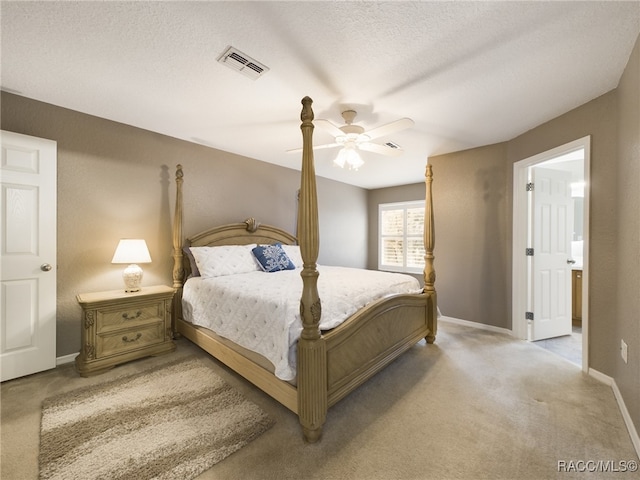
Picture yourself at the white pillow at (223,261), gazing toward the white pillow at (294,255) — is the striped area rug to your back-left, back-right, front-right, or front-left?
back-right

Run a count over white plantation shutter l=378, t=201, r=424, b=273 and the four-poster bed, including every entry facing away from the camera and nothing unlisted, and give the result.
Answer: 0

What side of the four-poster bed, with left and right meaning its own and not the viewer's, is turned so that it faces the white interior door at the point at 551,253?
left

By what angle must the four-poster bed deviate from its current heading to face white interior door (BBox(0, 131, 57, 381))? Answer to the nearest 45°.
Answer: approximately 135° to its right

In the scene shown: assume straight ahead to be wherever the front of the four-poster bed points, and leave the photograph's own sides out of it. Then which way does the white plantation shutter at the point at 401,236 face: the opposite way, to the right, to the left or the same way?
to the right

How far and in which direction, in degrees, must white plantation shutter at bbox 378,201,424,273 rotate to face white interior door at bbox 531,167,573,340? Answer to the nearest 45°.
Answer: approximately 90° to its left

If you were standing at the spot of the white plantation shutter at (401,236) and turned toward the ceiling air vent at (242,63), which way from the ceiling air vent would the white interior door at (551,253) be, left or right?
left

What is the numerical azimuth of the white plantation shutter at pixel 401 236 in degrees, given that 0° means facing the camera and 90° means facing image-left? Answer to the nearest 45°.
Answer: approximately 45°

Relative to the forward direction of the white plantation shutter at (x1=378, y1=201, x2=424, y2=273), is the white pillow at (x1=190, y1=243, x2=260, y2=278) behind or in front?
in front

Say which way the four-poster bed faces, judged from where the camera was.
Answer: facing the viewer and to the right of the viewer

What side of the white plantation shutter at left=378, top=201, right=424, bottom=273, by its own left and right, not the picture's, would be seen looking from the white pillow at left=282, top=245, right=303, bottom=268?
front
